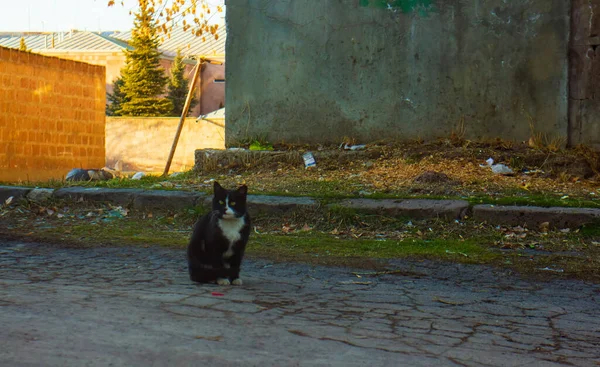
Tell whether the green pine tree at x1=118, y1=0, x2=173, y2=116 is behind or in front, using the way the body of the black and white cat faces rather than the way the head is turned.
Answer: behind

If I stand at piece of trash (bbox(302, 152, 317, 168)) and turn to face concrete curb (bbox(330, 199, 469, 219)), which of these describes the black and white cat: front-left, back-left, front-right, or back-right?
front-right

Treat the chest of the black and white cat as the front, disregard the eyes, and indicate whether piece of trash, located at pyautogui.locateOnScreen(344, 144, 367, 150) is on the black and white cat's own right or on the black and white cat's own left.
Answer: on the black and white cat's own left

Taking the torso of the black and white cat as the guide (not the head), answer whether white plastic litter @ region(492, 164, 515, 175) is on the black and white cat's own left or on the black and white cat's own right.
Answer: on the black and white cat's own left

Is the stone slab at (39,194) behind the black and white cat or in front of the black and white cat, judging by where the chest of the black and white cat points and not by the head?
behind

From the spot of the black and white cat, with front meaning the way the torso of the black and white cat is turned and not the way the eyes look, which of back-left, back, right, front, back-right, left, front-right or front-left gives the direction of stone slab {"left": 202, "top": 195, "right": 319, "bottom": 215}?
back-left

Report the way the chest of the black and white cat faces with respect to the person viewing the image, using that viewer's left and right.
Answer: facing the viewer and to the right of the viewer

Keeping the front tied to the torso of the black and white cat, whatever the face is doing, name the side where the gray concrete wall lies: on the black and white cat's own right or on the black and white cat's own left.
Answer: on the black and white cat's own left

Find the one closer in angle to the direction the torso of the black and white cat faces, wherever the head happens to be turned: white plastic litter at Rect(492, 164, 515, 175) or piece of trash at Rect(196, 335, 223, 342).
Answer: the piece of trash

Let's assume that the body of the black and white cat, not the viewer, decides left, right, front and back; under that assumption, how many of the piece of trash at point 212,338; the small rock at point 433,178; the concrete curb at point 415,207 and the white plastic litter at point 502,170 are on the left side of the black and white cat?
3

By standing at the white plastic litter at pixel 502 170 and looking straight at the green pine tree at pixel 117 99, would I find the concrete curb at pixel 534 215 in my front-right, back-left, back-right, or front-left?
back-left

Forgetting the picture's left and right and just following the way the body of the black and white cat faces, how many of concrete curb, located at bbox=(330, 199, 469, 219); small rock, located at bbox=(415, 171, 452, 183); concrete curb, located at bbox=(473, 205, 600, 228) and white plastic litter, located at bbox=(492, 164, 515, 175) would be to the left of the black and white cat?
4

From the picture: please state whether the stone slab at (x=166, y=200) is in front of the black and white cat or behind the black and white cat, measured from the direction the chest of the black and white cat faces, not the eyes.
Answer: behind

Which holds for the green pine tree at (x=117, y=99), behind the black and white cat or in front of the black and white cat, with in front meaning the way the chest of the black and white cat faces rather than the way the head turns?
behind

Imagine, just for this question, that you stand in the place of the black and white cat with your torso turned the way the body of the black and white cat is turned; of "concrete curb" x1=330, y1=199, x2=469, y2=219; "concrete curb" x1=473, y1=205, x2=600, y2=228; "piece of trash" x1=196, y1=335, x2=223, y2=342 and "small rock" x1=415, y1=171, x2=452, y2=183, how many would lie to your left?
3

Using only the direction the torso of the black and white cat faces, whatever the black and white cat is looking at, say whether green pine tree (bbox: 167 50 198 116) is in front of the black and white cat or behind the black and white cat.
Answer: behind

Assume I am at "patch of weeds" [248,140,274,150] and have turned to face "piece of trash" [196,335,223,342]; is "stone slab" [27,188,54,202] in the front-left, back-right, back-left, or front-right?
front-right

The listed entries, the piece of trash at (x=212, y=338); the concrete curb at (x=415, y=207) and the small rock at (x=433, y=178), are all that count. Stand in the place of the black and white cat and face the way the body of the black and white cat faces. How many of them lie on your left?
2
